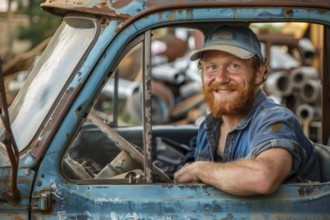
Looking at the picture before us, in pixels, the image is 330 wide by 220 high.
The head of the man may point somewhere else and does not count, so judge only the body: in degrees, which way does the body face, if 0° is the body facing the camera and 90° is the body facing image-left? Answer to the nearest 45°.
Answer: approximately 45°
